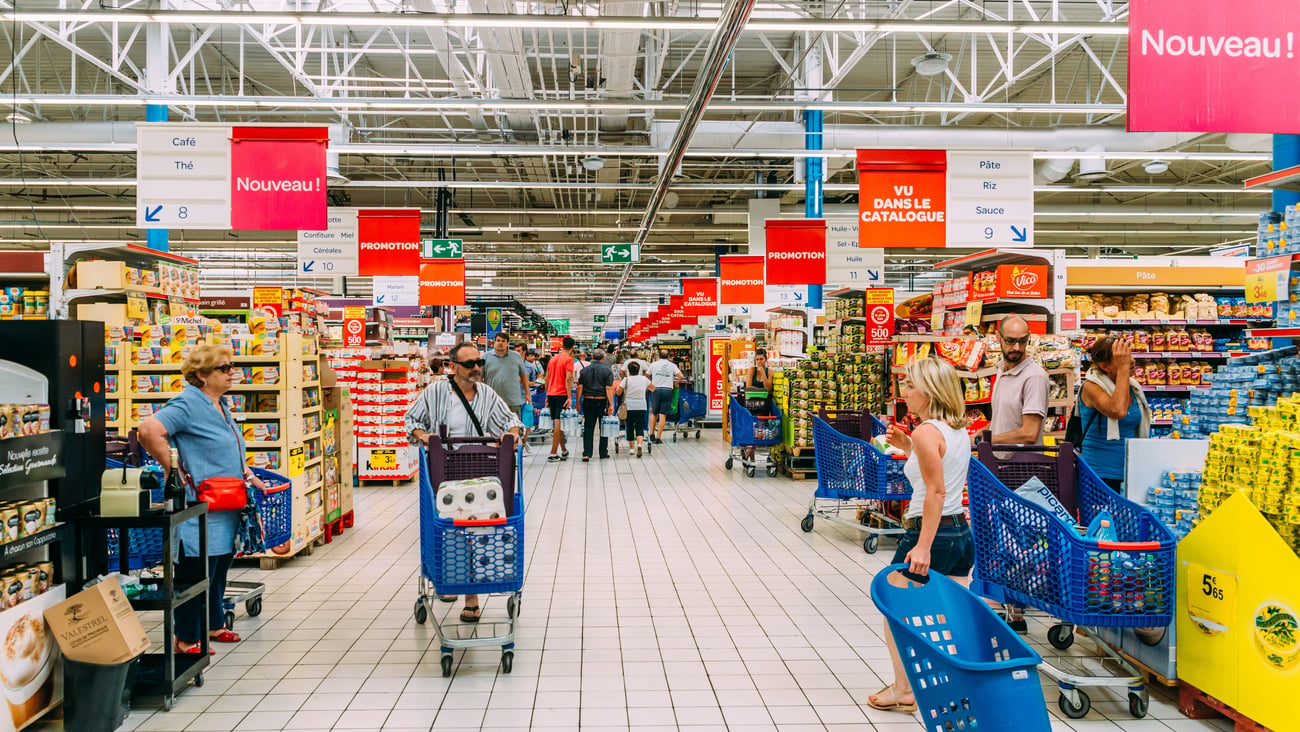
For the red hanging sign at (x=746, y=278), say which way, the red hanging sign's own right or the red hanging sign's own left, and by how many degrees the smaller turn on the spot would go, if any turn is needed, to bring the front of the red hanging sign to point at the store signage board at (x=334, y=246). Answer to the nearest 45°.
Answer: approximately 45° to the red hanging sign's own right

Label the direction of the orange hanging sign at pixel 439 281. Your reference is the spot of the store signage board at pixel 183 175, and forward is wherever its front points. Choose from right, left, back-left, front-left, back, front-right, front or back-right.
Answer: back-left

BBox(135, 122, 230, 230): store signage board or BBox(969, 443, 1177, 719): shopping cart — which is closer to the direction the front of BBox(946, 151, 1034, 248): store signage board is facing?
the shopping cart

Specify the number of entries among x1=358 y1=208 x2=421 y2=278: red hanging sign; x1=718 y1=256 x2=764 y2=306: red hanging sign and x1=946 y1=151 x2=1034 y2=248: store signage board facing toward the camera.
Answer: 3

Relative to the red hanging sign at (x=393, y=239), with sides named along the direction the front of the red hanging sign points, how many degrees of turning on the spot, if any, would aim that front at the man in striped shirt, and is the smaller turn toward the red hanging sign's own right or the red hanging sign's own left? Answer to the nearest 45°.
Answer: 0° — it already faces them

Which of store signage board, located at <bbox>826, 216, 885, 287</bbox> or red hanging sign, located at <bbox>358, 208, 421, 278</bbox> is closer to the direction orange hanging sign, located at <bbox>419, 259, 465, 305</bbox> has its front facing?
the red hanging sign

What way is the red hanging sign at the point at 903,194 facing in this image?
toward the camera

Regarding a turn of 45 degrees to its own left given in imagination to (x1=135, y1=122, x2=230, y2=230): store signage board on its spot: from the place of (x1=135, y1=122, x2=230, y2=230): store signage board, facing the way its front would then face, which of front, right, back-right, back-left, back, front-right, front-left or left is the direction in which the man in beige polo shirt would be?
front

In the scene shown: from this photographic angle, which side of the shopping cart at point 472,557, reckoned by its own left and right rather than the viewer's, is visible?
front

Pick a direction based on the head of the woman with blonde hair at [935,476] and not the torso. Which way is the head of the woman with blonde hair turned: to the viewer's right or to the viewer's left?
to the viewer's left

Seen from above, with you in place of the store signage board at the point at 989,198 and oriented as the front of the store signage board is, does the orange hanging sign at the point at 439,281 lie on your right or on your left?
on your right

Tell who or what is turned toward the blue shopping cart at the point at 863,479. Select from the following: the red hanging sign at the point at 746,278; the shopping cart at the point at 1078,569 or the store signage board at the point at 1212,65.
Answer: the red hanging sign

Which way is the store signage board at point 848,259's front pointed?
toward the camera

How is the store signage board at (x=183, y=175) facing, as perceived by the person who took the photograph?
facing the viewer

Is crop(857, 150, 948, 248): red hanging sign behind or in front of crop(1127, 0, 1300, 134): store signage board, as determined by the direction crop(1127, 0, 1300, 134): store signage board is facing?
behind
